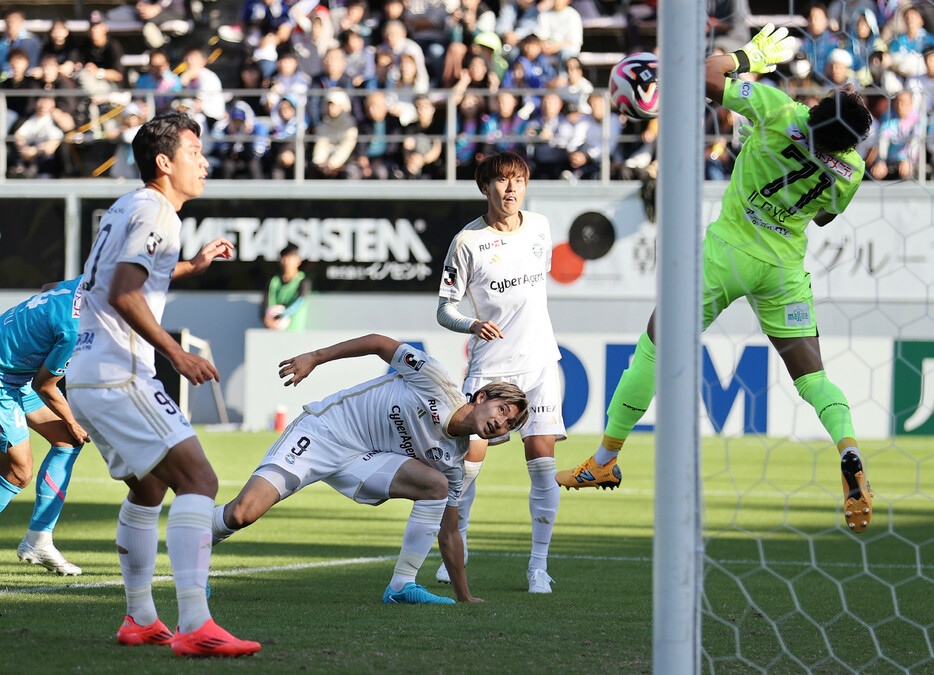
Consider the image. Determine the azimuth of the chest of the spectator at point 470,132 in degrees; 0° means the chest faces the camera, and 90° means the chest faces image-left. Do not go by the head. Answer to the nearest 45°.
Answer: approximately 0°

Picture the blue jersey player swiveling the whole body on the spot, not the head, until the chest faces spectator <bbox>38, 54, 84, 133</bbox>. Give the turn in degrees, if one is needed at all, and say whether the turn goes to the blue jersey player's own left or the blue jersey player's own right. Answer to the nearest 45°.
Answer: approximately 90° to the blue jersey player's own left

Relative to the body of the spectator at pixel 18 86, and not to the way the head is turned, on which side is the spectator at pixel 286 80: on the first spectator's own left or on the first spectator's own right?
on the first spectator's own left

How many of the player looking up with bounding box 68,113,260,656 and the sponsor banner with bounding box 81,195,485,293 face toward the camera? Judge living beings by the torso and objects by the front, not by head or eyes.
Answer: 1

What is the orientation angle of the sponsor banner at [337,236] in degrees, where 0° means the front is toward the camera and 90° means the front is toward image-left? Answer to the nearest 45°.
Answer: approximately 0°

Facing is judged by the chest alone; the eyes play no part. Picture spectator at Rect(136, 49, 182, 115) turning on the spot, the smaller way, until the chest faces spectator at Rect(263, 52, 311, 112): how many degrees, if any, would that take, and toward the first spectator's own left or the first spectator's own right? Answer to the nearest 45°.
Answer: approximately 45° to the first spectator's own left

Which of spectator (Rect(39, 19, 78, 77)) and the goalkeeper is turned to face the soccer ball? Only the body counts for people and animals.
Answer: the spectator
